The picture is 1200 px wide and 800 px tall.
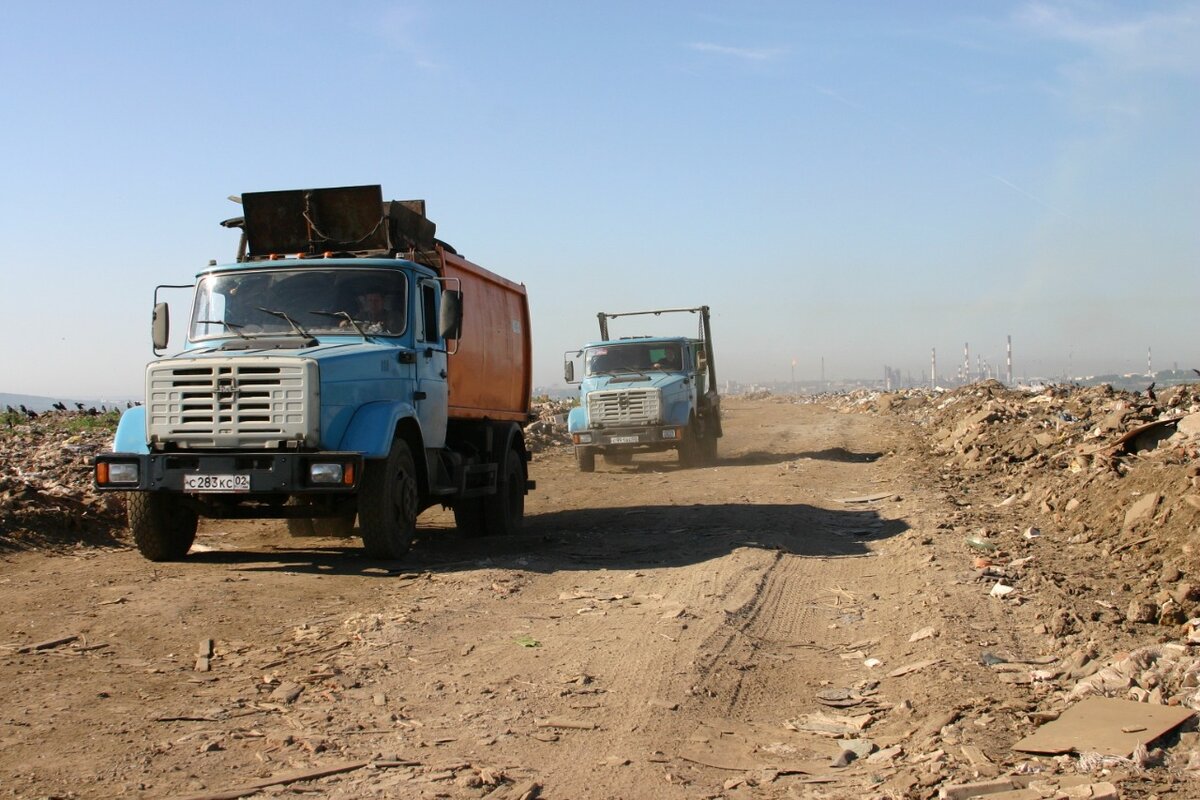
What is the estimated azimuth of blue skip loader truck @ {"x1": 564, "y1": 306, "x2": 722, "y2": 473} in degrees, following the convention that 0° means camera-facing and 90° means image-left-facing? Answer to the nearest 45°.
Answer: approximately 0°

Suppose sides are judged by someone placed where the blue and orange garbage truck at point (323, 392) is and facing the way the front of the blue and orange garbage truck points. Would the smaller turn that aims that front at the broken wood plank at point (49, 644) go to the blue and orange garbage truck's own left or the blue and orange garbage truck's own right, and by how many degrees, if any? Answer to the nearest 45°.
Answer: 0° — it already faces it

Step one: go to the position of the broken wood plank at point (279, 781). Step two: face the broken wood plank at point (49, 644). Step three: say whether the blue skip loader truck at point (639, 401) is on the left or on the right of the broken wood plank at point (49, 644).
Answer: right

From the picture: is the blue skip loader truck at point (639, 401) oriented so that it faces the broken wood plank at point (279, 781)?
yes

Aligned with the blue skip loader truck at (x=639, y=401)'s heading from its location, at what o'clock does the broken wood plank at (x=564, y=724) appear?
The broken wood plank is roughly at 12 o'clock from the blue skip loader truck.

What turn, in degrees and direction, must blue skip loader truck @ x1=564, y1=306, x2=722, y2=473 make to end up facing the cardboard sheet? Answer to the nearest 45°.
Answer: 0° — it already faces it
